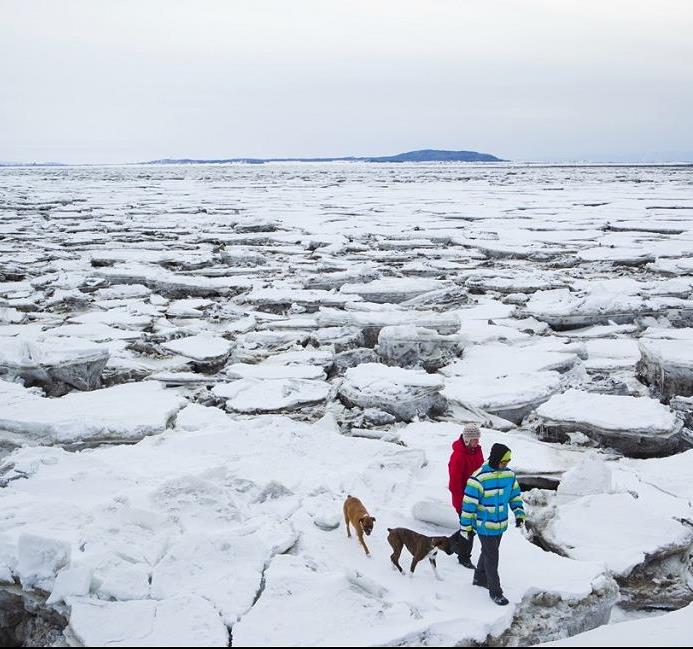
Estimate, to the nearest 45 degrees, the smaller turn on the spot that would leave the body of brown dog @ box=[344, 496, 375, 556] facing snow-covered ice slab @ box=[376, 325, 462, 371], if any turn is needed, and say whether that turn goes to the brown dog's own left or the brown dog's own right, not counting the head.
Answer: approximately 135° to the brown dog's own left

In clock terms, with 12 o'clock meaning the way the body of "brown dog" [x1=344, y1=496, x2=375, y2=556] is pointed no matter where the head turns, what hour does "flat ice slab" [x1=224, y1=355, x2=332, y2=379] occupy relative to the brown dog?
The flat ice slab is roughly at 7 o'clock from the brown dog.

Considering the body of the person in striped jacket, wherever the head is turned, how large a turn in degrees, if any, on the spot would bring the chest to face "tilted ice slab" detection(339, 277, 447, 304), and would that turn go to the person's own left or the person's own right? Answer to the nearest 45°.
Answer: approximately 135° to the person's own left

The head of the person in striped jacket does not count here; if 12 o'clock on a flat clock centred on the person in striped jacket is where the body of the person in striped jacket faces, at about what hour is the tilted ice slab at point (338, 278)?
The tilted ice slab is roughly at 7 o'clock from the person in striped jacket.

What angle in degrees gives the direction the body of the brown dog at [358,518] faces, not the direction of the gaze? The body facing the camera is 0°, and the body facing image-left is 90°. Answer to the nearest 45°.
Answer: approximately 315°

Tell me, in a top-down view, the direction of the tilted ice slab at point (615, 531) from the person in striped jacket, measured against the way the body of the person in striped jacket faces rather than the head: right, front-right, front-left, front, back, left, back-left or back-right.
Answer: left
